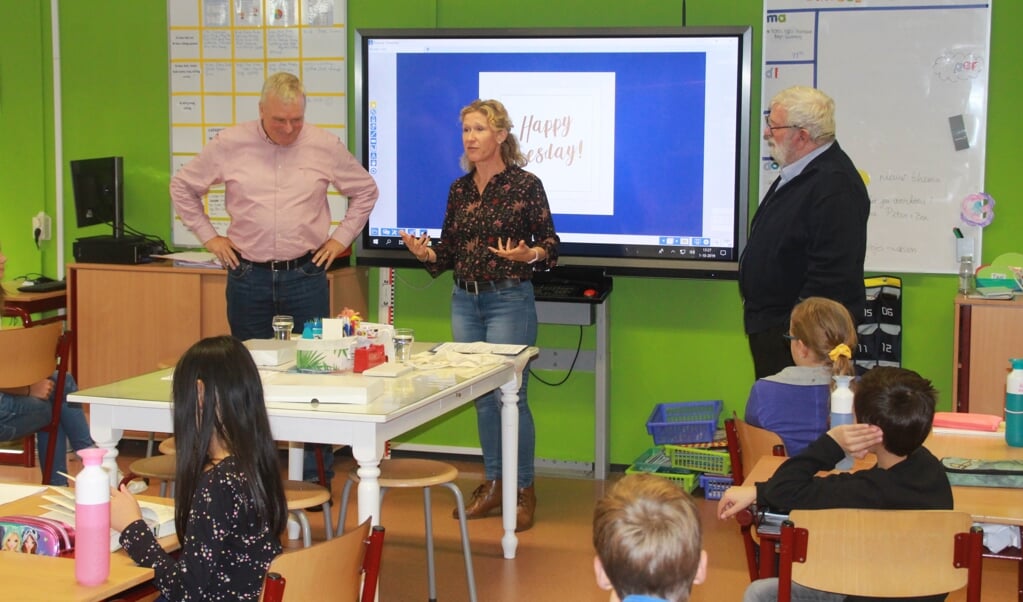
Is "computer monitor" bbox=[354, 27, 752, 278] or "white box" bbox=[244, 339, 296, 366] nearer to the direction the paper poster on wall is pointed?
the white box

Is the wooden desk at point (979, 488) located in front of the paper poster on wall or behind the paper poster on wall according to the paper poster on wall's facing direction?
in front

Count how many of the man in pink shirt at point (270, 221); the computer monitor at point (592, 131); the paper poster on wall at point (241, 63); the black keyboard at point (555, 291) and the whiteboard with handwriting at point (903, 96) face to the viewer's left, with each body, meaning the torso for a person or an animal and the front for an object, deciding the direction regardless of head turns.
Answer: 0

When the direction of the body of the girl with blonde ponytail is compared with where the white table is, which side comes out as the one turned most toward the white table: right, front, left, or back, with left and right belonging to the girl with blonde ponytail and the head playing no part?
left

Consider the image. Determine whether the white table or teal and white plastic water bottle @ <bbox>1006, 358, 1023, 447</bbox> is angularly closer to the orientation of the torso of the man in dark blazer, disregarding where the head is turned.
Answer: the white table

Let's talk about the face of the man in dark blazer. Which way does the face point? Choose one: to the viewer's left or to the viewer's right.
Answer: to the viewer's left

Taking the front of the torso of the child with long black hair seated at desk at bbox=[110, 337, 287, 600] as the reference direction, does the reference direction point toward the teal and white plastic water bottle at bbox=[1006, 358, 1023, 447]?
no

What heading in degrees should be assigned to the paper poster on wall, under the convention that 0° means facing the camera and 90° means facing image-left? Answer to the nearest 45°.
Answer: approximately 0°

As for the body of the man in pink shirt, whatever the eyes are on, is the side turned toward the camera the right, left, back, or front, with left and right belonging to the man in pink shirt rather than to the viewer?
front

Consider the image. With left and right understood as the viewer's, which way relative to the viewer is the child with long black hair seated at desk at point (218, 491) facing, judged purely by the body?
facing away from the viewer and to the left of the viewer

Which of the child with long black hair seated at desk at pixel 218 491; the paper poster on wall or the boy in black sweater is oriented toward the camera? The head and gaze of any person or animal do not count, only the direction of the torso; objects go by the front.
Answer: the paper poster on wall

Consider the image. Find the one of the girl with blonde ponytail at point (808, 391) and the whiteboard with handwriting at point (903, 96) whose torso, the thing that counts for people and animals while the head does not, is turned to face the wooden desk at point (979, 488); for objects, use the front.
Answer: the whiteboard with handwriting

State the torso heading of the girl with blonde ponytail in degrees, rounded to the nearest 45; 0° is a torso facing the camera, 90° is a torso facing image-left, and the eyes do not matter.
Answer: approximately 135°

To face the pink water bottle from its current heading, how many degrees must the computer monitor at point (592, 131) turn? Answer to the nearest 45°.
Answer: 0° — it already faces it

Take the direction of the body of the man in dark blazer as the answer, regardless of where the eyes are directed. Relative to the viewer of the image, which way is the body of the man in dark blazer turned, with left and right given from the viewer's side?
facing to the left of the viewer

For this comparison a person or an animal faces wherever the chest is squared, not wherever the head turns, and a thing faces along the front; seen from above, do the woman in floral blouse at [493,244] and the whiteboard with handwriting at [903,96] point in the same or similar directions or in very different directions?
same or similar directions

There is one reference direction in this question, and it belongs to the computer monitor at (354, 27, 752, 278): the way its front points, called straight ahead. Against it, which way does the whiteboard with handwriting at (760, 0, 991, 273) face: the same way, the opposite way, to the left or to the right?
the same way

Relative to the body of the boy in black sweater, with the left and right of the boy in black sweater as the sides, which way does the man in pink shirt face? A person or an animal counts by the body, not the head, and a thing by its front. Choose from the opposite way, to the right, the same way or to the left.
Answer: the opposite way

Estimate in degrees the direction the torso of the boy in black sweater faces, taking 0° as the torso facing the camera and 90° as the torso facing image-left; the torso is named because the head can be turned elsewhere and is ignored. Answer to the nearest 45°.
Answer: approximately 135°
